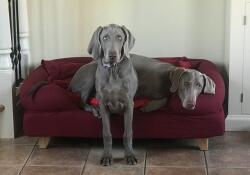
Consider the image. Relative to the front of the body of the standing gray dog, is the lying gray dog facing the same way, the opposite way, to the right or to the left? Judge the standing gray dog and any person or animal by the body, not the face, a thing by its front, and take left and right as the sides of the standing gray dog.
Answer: to the left

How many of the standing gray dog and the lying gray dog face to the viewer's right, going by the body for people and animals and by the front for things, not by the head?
1

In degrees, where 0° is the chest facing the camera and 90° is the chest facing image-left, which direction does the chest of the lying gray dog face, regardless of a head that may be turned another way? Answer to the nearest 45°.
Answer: approximately 270°

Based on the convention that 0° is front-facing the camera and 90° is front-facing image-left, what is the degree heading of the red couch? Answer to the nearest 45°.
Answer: approximately 0°
